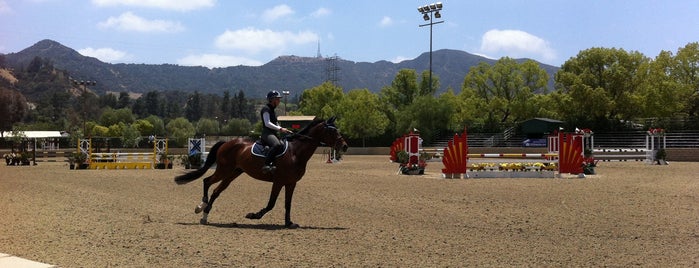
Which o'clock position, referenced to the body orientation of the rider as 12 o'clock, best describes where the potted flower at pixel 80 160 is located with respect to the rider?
The potted flower is roughly at 8 o'clock from the rider.

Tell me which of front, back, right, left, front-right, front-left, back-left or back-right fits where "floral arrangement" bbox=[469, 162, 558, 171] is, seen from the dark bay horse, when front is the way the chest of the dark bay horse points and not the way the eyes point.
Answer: front-left

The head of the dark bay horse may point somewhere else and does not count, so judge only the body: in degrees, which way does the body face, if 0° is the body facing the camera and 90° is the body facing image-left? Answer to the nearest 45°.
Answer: approximately 270°

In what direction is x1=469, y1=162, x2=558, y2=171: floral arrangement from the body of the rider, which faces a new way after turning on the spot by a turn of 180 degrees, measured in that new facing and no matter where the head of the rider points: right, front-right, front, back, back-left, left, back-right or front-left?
back-right

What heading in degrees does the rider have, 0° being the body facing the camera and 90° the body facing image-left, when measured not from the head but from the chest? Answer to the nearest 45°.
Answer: approximately 270°

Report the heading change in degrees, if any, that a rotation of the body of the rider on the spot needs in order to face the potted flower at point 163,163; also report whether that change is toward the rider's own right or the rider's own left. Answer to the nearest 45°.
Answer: approximately 90° to the rider's own left

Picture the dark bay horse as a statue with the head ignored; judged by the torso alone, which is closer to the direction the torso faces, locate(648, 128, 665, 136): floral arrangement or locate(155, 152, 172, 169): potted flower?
the floral arrangement

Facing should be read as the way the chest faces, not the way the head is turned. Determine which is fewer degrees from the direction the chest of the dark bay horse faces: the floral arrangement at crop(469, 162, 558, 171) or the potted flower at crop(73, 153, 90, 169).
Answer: the floral arrangement

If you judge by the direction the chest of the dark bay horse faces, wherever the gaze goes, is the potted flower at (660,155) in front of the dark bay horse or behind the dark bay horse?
in front

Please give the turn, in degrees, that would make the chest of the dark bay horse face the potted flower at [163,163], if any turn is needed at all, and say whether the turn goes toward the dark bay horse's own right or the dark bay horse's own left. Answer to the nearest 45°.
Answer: approximately 90° to the dark bay horse's own left

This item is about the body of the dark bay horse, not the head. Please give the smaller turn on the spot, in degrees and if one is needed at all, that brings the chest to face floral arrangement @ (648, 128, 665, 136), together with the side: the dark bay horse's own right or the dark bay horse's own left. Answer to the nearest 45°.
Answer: approximately 45° to the dark bay horse's own left
